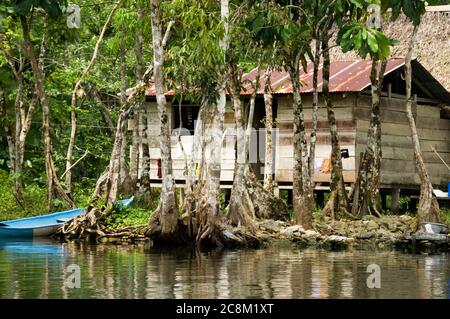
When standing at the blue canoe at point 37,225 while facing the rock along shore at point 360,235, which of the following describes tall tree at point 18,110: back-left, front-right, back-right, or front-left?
back-left

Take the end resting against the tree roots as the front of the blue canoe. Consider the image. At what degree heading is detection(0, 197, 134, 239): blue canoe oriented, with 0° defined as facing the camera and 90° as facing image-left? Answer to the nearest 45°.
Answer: approximately 270°

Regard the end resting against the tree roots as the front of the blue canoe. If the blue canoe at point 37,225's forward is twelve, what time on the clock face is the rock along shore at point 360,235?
The rock along shore is roughly at 1 o'clock from the blue canoe.
